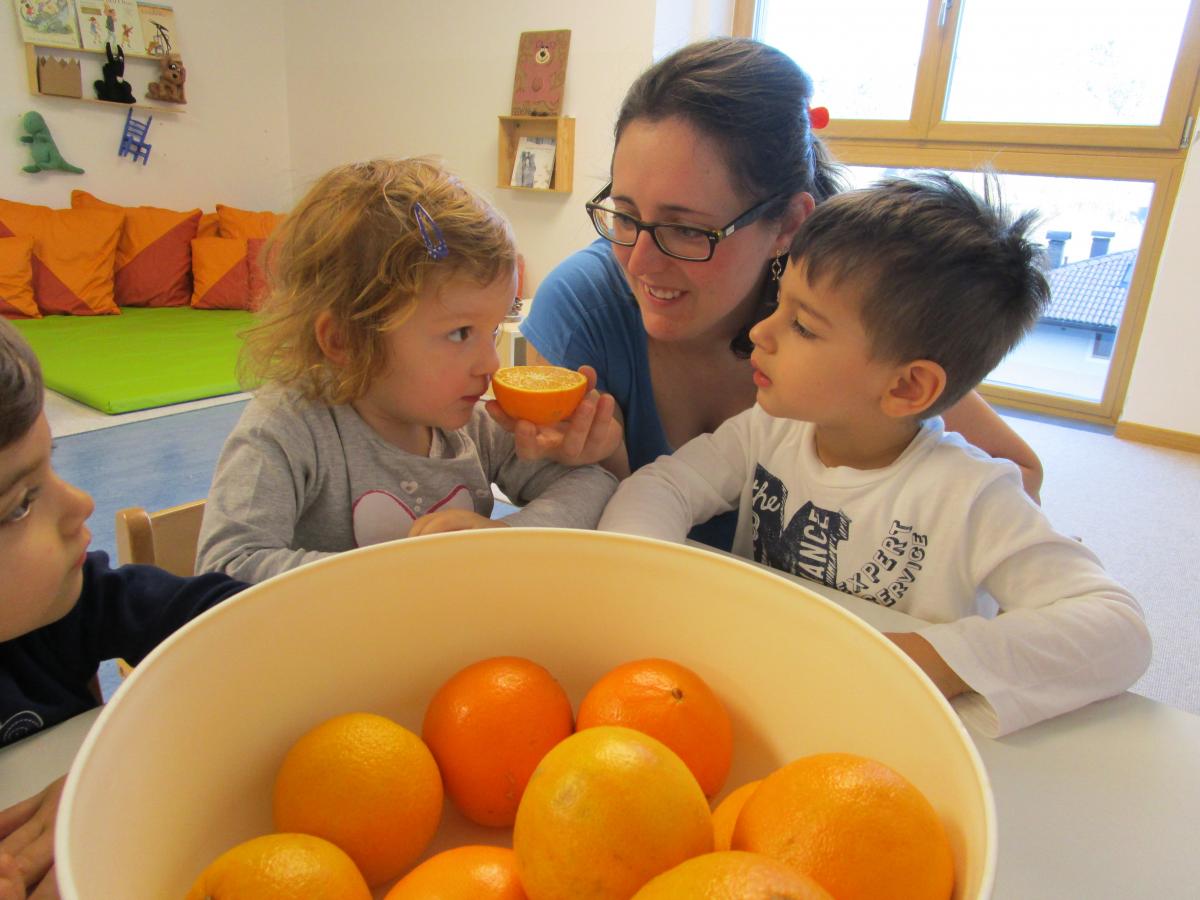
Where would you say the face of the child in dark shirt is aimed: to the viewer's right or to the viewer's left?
to the viewer's right

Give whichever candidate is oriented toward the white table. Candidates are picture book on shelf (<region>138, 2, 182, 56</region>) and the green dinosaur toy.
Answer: the picture book on shelf

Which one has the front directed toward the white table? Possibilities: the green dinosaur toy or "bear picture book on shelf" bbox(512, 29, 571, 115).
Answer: the bear picture book on shelf

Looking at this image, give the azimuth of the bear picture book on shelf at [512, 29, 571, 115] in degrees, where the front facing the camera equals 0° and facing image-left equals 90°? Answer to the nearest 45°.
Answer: approximately 0°

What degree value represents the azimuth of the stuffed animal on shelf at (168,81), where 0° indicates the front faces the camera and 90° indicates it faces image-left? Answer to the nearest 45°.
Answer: approximately 315°

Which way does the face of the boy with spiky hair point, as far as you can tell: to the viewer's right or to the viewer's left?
to the viewer's left

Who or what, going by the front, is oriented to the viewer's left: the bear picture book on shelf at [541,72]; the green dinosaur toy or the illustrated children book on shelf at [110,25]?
the green dinosaur toy

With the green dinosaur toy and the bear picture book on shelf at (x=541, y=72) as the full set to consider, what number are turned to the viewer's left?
1

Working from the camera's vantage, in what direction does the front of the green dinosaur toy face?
facing to the left of the viewer

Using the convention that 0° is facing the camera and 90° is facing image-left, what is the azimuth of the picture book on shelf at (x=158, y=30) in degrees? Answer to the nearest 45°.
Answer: approximately 0°
